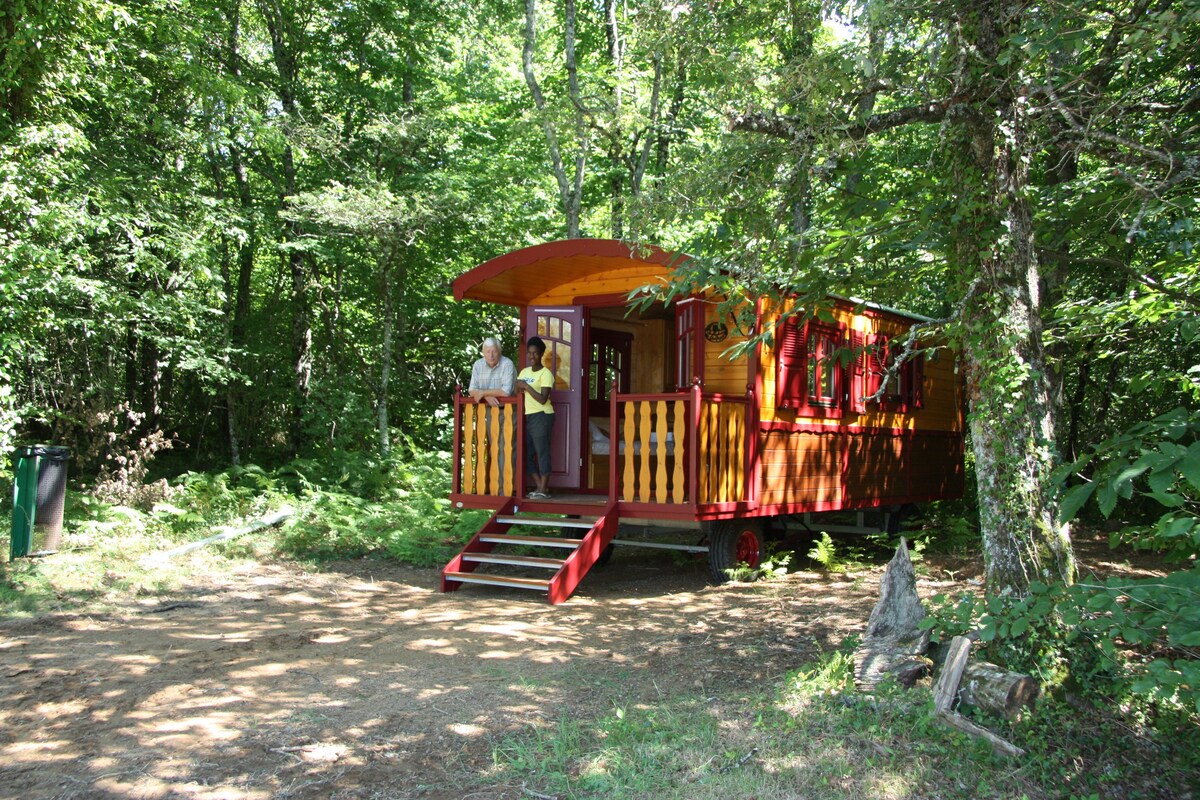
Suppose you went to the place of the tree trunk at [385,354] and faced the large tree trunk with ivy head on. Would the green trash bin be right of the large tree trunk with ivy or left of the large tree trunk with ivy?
right

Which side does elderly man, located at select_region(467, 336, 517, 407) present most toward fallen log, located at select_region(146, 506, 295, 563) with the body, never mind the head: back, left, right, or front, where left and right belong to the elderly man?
right

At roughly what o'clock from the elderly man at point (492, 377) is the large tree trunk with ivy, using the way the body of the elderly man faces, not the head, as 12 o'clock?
The large tree trunk with ivy is roughly at 11 o'clock from the elderly man.

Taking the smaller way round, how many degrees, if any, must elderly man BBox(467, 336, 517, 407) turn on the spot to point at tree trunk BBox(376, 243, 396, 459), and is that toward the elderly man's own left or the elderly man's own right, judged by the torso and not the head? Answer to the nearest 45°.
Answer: approximately 180°

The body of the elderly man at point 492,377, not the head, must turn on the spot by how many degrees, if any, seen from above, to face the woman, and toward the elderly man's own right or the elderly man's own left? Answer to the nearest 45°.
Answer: approximately 45° to the elderly man's own left

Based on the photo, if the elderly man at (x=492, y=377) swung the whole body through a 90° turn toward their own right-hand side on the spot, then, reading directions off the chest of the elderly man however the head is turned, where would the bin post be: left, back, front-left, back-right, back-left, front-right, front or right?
front

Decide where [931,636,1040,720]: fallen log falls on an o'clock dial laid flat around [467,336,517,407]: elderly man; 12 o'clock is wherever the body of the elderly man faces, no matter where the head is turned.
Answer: The fallen log is roughly at 11 o'clock from the elderly man.

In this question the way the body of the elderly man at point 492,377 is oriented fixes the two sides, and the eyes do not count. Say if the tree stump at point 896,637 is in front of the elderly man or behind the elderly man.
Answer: in front

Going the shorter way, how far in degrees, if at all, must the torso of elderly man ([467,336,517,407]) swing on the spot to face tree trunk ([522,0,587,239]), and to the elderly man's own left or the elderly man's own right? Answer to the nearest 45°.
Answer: approximately 180°

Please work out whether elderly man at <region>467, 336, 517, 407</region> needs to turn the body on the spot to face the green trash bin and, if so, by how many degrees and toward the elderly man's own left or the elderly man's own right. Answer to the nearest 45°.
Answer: approximately 90° to the elderly man's own right

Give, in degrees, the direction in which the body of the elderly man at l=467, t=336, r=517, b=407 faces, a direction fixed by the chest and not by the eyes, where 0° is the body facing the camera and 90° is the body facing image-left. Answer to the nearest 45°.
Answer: approximately 0°
